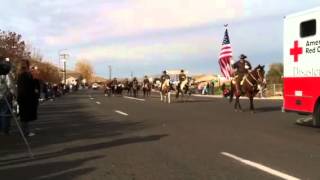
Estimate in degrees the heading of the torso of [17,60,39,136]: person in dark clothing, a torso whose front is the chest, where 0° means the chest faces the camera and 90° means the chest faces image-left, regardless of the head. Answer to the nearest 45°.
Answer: approximately 270°

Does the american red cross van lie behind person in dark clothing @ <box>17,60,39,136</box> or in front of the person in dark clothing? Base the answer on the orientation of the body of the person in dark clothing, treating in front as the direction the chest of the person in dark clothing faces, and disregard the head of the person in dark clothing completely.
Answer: in front

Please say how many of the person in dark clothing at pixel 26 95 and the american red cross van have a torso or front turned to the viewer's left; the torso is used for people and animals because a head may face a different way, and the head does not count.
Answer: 0

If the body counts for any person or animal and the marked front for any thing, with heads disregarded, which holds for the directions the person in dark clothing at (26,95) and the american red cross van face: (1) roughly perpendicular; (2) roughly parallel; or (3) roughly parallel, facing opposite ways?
roughly perpendicular

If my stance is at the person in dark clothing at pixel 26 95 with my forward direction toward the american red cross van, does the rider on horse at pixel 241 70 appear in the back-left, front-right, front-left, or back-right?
front-left
